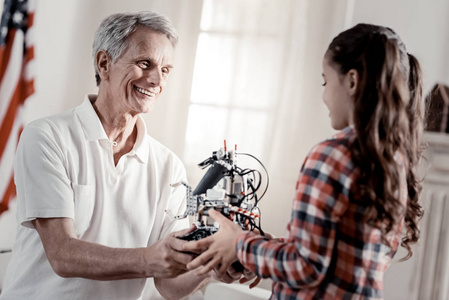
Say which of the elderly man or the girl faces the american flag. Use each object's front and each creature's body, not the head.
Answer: the girl

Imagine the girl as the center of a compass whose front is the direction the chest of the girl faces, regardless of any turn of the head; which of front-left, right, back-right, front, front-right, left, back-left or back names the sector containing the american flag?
front

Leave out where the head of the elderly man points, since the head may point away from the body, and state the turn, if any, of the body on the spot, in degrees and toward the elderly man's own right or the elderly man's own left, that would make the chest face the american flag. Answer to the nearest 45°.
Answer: approximately 180°

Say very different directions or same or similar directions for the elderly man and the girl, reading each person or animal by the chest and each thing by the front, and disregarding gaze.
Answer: very different directions

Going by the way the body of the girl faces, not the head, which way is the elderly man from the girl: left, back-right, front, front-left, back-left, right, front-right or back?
front

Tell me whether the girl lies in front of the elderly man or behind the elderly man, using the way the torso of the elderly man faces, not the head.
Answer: in front

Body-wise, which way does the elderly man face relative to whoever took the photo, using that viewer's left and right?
facing the viewer and to the right of the viewer

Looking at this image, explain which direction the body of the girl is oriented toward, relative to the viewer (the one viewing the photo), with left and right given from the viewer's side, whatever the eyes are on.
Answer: facing away from the viewer and to the left of the viewer

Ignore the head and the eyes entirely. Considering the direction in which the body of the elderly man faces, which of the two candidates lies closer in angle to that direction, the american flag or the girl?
the girl

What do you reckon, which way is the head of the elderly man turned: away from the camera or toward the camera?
toward the camera

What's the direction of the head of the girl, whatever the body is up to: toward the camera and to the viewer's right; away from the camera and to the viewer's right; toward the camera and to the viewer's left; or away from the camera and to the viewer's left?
away from the camera and to the viewer's left
